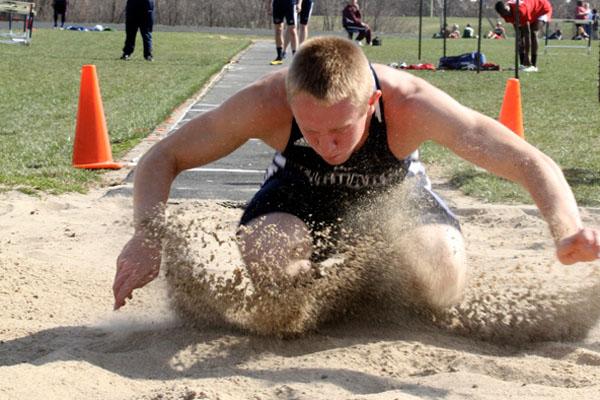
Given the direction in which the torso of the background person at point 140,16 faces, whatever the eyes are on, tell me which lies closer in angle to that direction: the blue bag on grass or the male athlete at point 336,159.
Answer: the male athlete

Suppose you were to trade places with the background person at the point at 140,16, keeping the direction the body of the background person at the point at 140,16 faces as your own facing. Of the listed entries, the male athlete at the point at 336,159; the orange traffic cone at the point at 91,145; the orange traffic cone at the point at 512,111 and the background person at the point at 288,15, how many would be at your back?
0

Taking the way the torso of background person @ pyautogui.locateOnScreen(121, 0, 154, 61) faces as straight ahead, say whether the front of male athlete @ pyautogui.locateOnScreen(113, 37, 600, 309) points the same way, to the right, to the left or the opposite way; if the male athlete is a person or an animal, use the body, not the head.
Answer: the same way

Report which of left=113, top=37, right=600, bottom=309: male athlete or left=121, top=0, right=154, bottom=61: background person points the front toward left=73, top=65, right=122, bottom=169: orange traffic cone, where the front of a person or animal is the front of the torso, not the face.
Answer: the background person

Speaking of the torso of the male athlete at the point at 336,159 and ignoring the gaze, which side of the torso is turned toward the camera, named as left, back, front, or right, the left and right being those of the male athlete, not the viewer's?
front

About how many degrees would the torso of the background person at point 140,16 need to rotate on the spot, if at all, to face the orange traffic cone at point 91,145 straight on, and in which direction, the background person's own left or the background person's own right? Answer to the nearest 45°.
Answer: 0° — they already face it

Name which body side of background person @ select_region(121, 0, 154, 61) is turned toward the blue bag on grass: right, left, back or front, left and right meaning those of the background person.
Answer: left

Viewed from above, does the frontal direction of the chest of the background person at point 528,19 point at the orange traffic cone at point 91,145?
no

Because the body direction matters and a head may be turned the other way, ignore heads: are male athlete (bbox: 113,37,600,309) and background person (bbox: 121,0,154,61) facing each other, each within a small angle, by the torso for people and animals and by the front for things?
no

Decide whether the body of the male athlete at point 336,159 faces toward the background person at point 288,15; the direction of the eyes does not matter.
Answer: no

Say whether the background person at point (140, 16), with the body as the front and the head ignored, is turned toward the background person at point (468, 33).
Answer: no

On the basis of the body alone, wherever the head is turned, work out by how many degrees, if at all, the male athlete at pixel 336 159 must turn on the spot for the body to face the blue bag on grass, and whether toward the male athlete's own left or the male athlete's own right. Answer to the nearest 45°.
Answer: approximately 180°

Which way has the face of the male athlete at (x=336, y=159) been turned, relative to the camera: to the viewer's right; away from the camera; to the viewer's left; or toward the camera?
toward the camera

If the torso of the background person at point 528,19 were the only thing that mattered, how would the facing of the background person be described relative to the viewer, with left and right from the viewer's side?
facing to the left of the viewer

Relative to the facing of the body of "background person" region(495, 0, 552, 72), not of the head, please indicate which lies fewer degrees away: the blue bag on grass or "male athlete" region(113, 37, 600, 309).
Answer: the blue bag on grass

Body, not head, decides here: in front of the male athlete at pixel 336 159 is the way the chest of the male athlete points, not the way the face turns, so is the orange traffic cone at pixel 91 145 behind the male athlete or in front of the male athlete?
behind

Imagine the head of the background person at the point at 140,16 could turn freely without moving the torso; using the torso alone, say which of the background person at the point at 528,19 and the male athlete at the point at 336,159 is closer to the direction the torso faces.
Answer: the male athlete
